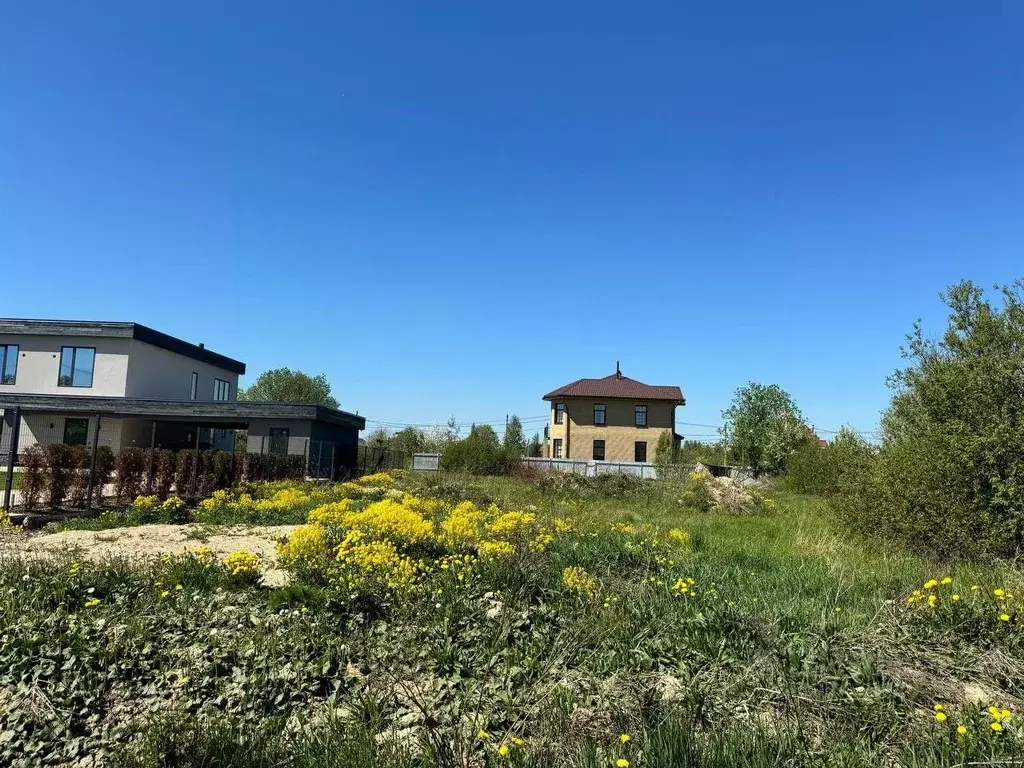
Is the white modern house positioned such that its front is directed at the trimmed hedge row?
yes

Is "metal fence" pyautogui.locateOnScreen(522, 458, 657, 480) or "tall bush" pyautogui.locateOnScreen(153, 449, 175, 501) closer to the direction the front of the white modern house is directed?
the tall bush

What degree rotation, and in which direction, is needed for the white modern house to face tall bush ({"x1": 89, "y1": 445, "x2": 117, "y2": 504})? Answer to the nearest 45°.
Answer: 0° — it already faces it

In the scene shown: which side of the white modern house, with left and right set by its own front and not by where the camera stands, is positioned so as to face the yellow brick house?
left

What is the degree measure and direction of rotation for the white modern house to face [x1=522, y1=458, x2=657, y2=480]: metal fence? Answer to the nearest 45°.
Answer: approximately 90° to its left

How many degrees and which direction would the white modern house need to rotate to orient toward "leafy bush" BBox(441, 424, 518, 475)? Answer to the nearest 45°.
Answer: approximately 90° to its left

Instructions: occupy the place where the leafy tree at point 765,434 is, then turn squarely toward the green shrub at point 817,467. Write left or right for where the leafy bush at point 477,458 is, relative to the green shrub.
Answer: right

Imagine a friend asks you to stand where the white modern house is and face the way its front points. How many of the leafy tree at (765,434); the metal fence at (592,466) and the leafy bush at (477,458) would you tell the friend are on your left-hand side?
3

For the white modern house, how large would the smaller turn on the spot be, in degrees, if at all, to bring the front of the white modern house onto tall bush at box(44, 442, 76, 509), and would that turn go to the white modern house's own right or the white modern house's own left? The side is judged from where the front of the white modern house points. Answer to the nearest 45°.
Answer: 0° — it already faces it

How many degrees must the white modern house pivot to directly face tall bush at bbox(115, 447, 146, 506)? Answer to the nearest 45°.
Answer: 0° — it already faces it

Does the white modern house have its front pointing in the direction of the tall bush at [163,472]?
yes

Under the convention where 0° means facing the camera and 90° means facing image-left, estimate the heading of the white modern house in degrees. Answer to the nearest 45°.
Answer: approximately 0°

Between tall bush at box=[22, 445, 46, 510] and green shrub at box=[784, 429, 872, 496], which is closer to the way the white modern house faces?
the tall bush
